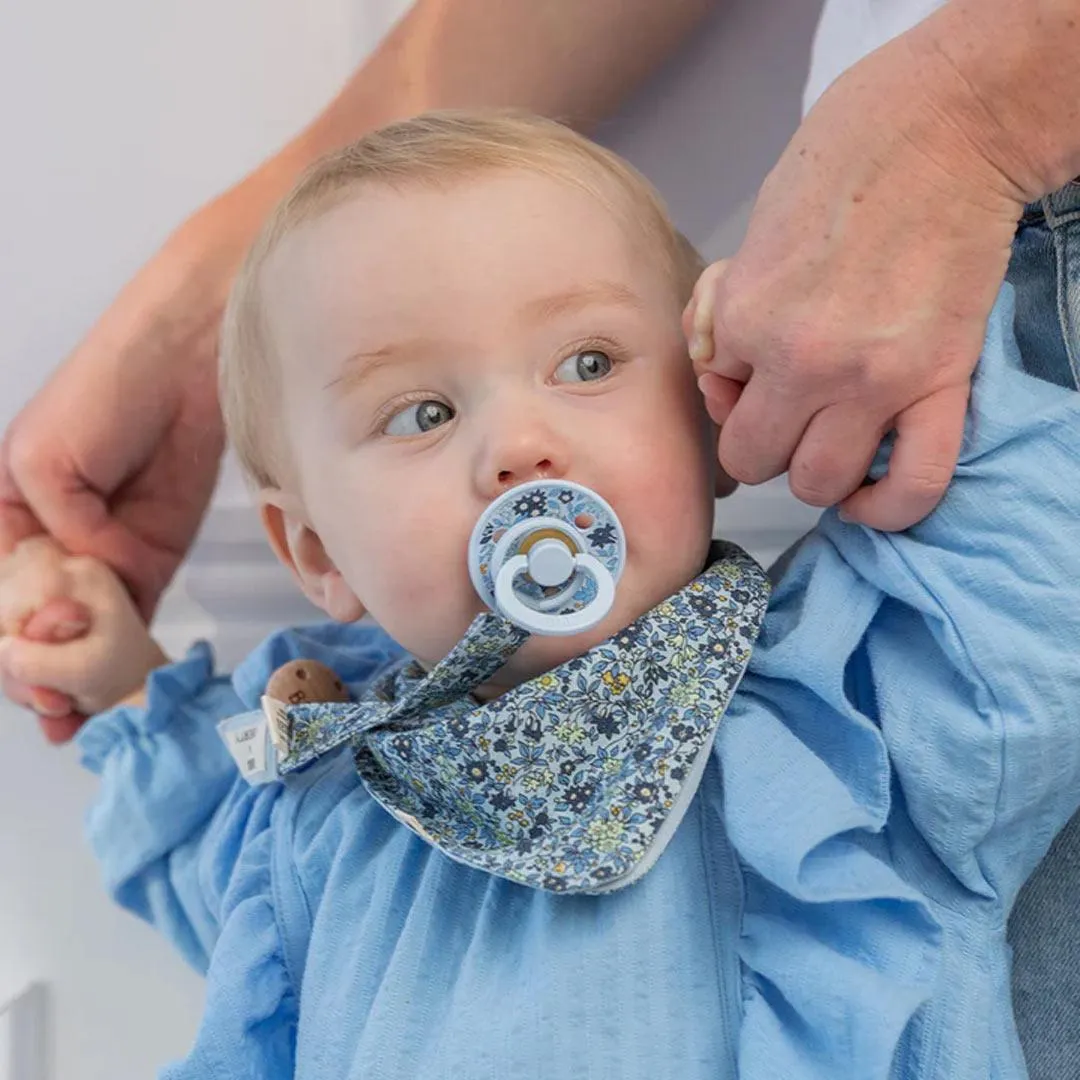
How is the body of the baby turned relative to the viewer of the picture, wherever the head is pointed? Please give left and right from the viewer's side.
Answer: facing the viewer
